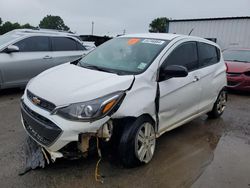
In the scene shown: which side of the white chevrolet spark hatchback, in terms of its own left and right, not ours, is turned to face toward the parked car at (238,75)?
back

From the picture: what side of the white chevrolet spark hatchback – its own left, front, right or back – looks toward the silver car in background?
right

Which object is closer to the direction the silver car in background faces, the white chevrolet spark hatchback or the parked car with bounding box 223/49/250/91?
the white chevrolet spark hatchback

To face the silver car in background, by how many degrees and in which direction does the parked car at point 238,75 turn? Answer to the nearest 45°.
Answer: approximately 45° to its right

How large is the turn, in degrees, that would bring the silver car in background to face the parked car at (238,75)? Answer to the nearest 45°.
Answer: approximately 135° to its left

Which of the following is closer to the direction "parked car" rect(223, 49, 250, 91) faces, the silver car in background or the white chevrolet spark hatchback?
the white chevrolet spark hatchback
